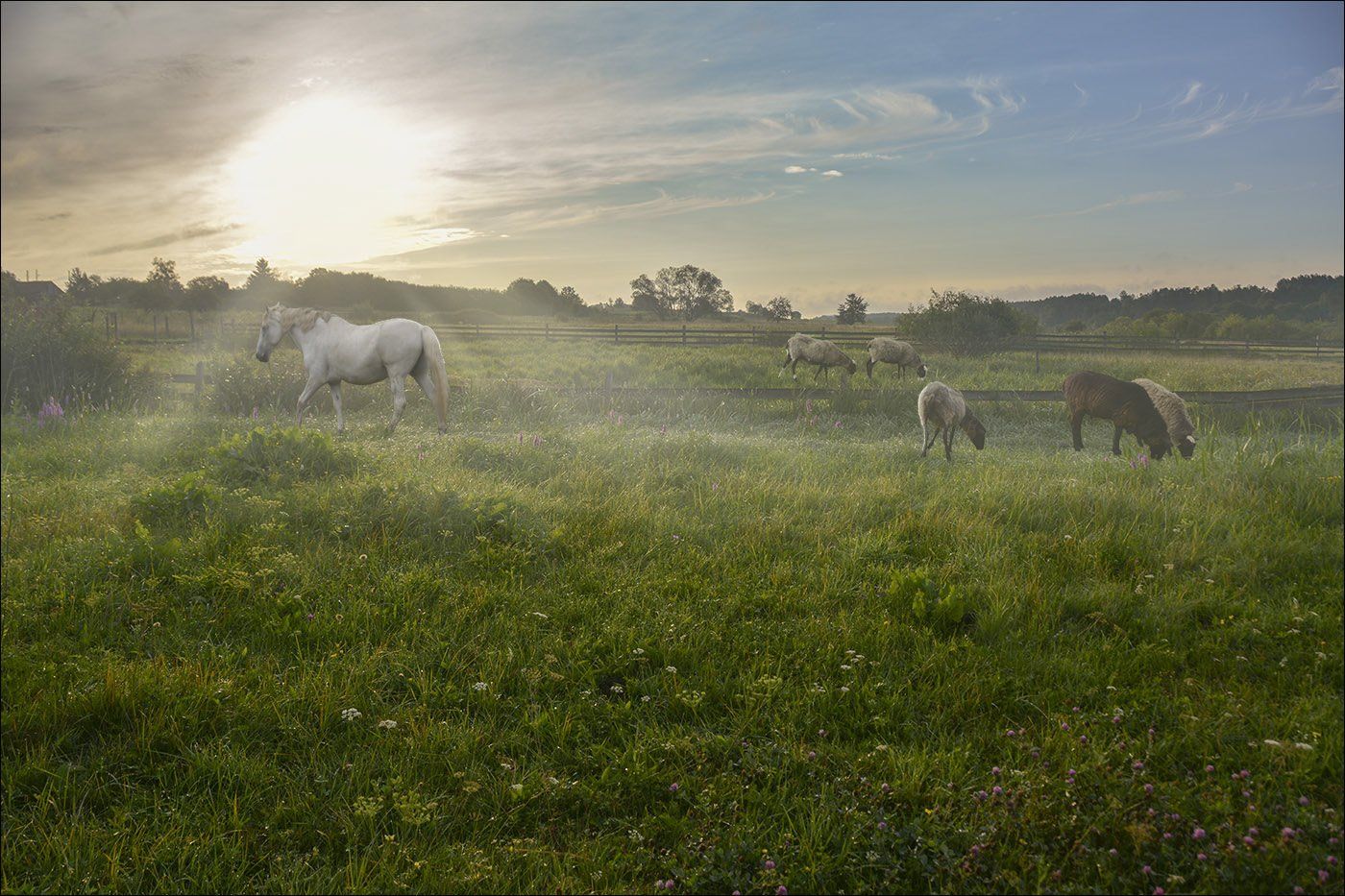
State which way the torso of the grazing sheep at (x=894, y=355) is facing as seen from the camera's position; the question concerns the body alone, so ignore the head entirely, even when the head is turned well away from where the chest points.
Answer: to the viewer's right

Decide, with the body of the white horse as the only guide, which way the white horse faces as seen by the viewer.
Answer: to the viewer's left

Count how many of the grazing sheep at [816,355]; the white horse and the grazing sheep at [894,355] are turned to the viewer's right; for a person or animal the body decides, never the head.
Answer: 2

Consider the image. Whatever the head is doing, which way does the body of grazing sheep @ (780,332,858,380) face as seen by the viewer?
to the viewer's right

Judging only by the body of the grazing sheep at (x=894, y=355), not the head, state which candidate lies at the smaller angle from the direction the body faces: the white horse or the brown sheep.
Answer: the brown sheep

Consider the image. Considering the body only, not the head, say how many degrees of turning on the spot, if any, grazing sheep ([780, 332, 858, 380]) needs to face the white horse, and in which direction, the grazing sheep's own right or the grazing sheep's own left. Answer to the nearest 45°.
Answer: approximately 180°

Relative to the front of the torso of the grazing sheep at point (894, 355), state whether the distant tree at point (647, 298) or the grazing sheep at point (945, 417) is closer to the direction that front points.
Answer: the grazing sheep

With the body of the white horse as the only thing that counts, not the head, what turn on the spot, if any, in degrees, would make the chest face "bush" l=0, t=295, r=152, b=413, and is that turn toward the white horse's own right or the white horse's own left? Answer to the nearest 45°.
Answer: approximately 45° to the white horse's own right

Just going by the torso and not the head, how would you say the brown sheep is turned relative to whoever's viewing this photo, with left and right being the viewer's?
facing to the right of the viewer
